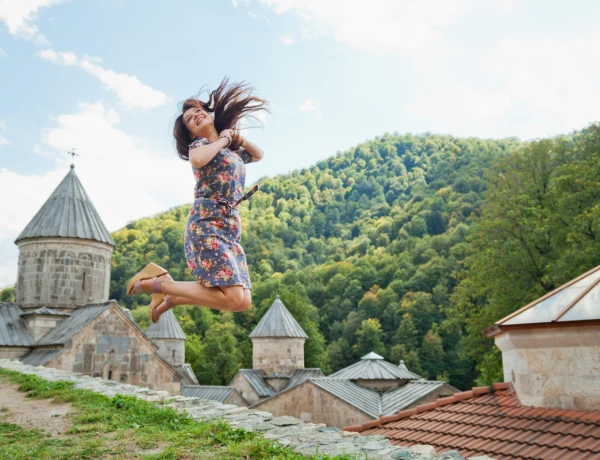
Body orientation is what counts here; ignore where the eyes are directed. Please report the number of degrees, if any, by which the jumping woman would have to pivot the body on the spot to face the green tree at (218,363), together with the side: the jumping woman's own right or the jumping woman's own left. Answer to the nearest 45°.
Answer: approximately 135° to the jumping woman's own left

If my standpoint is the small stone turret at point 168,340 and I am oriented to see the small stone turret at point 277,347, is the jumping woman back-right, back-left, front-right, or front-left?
front-right

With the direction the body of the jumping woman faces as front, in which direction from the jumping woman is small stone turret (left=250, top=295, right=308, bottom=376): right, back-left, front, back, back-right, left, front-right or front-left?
back-left

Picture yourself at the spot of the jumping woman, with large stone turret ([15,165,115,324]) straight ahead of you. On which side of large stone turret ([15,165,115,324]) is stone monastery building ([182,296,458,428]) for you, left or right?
right

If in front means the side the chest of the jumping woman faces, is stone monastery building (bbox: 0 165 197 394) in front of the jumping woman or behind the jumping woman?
behind

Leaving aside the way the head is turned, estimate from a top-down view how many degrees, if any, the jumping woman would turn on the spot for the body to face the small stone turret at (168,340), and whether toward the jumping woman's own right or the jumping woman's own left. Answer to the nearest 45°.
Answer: approximately 135° to the jumping woman's own left

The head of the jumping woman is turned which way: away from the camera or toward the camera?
toward the camera

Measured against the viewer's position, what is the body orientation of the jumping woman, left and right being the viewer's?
facing the viewer and to the right of the viewer

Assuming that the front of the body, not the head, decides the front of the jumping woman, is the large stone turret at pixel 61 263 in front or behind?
behind
